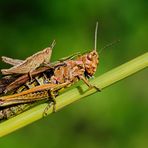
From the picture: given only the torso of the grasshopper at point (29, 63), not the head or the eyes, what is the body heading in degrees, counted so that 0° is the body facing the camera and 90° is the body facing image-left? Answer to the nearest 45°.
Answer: approximately 270°

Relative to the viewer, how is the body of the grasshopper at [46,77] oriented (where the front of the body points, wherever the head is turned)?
to the viewer's right
